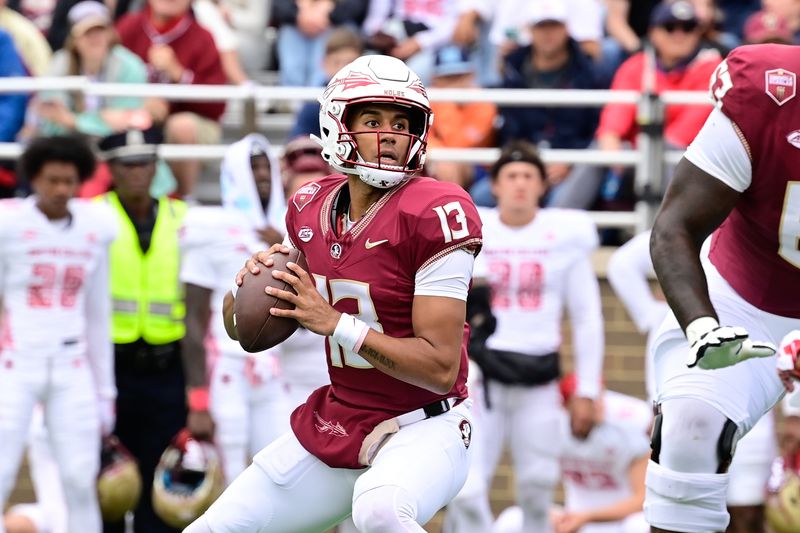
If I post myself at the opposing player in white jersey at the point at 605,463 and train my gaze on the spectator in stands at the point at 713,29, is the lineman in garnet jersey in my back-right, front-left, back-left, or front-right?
back-right

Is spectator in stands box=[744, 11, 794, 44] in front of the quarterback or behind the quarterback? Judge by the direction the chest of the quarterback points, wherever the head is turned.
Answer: behind

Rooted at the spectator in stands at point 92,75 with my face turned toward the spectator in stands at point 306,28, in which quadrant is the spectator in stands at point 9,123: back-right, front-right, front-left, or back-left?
back-left

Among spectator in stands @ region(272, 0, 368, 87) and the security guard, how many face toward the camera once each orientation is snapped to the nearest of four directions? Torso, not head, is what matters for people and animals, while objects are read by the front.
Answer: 2

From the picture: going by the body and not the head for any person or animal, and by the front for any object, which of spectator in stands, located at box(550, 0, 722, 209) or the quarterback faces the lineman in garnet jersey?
the spectator in stands

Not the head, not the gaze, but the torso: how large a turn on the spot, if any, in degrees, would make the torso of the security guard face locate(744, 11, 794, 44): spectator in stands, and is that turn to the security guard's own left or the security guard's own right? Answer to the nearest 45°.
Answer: approximately 90° to the security guard's own left

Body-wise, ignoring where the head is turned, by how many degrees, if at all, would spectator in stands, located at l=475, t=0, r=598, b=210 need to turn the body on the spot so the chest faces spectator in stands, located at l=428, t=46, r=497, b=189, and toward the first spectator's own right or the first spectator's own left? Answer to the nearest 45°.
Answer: approximately 90° to the first spectator's own right

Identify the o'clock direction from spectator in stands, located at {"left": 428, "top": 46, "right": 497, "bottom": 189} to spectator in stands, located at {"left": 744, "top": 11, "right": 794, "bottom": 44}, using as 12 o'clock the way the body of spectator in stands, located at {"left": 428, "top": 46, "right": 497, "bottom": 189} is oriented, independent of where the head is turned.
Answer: spectator in stands, located at {"left": 744, "top": 11, "right": 794, "bottom": 44} is roughly at 9 o'clock from spectator in stands, located at {"left": 428, "top": 46, "right": 497, "bottom": 189}.

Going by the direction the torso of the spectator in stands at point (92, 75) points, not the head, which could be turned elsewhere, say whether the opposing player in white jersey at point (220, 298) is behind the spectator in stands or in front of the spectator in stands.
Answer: in front
